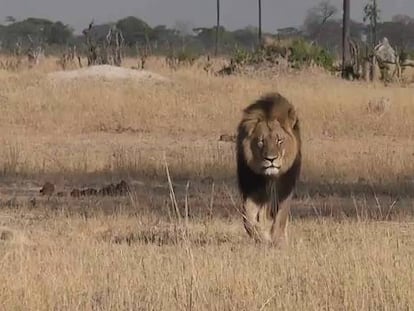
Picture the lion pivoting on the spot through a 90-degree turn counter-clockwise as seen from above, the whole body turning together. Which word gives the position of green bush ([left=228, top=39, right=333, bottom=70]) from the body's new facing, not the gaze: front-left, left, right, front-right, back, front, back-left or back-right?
left

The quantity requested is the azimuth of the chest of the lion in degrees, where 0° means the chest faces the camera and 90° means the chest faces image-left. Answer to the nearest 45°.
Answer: approximately 0°
